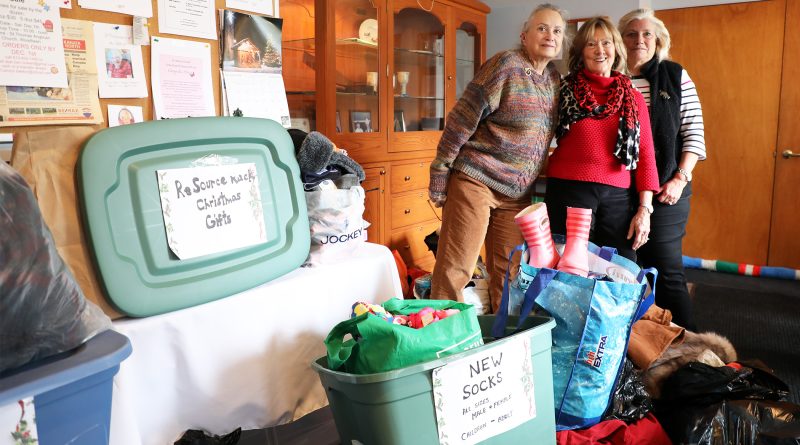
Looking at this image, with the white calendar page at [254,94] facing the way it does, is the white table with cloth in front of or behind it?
in front

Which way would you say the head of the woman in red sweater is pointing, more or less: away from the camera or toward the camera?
toward the camera

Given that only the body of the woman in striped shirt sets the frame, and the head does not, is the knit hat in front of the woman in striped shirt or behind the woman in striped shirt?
in front

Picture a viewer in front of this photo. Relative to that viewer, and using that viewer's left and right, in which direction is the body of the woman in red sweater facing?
facing the viewer

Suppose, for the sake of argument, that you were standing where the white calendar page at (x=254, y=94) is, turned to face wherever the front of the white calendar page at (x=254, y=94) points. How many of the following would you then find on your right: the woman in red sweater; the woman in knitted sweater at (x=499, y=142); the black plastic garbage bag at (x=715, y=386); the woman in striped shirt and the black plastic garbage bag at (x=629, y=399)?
0

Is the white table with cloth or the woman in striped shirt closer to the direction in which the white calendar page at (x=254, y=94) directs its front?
the white table with cloth

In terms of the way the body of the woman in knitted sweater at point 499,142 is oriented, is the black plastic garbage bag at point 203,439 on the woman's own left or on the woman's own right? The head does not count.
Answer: on the woman's own right

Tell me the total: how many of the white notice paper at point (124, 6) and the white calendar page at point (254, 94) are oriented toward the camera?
2

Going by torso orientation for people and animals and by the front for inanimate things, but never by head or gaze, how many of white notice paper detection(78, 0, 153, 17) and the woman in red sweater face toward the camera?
2

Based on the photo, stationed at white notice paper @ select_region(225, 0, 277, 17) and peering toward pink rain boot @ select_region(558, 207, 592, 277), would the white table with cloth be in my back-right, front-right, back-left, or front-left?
front-right

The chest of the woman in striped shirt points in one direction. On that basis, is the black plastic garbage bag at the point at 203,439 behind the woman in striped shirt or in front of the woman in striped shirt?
in front

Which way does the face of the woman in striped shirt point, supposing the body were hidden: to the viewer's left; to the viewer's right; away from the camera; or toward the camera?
toward the camera

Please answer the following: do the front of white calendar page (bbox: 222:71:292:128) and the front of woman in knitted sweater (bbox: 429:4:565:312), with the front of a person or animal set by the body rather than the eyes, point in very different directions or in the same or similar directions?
same or similar directions
